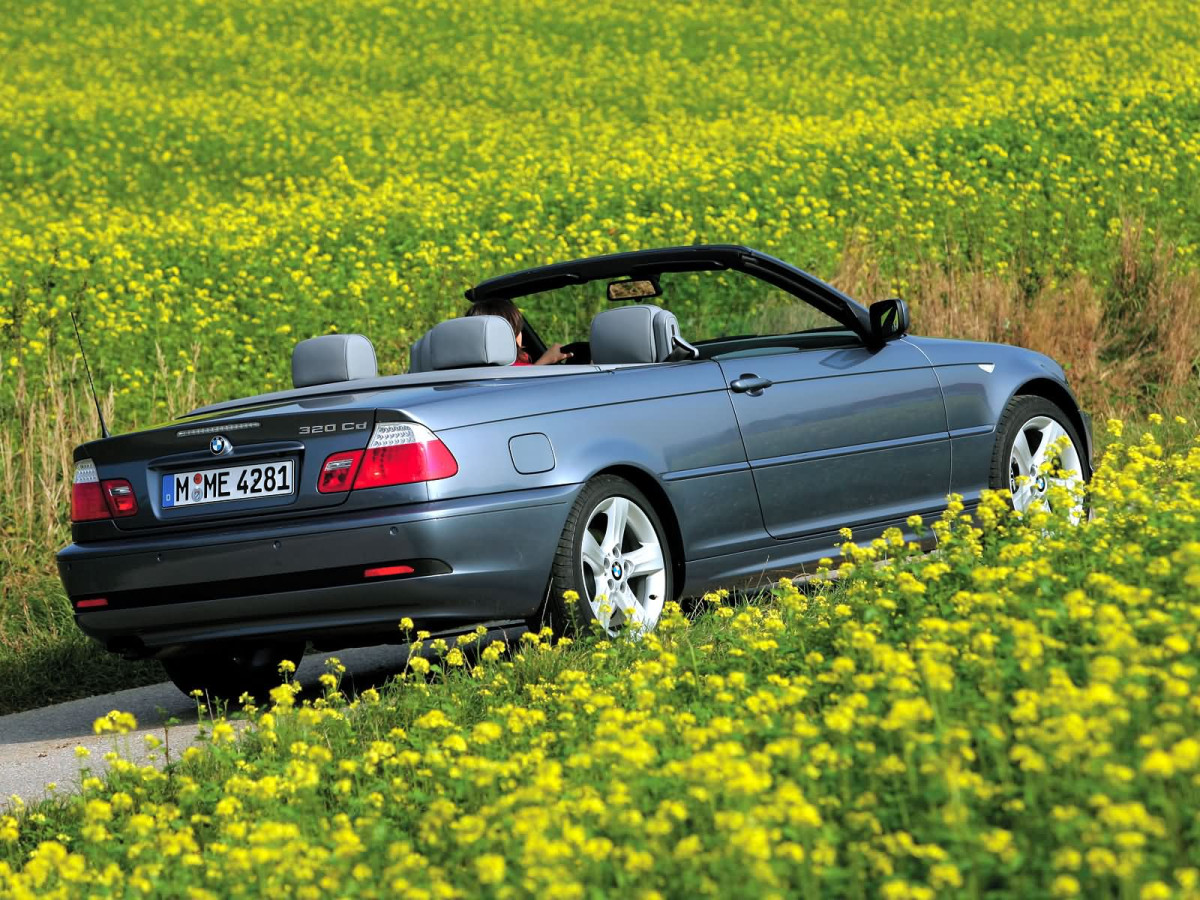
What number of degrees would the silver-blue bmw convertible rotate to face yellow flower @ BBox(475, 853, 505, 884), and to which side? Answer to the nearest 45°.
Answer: approximately 135° to its right

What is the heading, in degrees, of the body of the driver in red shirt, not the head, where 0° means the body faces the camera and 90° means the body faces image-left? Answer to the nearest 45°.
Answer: approximately 225°

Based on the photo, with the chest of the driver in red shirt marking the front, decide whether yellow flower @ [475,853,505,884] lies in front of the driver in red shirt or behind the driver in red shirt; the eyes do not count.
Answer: behind

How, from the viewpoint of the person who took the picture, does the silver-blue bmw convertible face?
facing away from the viewer and to the right of the viewer

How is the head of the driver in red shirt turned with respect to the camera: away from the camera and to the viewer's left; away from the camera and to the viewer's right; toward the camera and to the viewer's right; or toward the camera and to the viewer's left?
away from the camera and to the viewer's right
